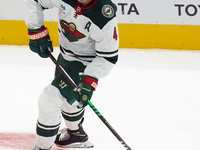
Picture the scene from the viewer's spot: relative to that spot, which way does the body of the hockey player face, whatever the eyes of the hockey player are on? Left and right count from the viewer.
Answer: facing the viewer and to the left of the viewer

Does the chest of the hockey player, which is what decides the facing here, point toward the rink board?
no
